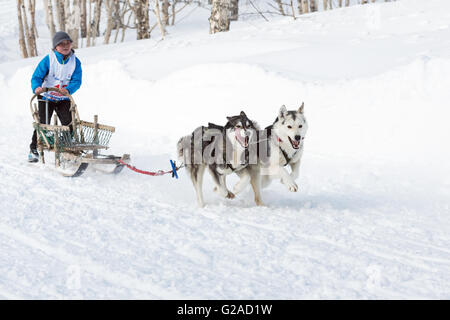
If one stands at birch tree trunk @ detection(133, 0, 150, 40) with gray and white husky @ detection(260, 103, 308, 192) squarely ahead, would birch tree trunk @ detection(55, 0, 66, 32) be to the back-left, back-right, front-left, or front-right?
back-right

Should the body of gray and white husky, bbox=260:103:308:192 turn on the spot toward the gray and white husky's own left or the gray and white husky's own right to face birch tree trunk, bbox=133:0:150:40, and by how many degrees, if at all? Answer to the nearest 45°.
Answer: approximately 135° to the gray and white husky's own left

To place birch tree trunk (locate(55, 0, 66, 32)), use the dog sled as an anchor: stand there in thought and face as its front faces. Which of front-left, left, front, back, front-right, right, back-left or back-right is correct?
back-left

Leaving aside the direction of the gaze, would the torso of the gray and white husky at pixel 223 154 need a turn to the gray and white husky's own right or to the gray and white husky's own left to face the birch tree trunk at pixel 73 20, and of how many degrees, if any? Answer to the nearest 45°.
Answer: approximately 135° to the gray and white husky's own left

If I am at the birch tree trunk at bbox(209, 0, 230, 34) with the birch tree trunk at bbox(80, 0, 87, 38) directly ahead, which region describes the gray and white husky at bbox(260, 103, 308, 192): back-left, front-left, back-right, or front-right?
back-left

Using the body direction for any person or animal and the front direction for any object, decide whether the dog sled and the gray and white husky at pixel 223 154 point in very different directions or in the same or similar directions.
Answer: same or similar directions

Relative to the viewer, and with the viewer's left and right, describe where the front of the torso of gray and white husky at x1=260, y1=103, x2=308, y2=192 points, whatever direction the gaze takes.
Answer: facing the viewer and to the right of the viewer

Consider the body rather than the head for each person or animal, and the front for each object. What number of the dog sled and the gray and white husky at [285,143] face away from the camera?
0

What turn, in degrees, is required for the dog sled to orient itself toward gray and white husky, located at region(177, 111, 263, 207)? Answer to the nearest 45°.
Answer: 0° — it already faces it

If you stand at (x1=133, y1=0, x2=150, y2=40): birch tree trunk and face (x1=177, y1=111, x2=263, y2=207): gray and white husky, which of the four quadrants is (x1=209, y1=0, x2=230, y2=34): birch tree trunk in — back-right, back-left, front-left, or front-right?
front-left

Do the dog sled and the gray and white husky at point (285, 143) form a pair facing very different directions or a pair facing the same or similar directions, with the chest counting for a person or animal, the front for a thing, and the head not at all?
same or similar directions
